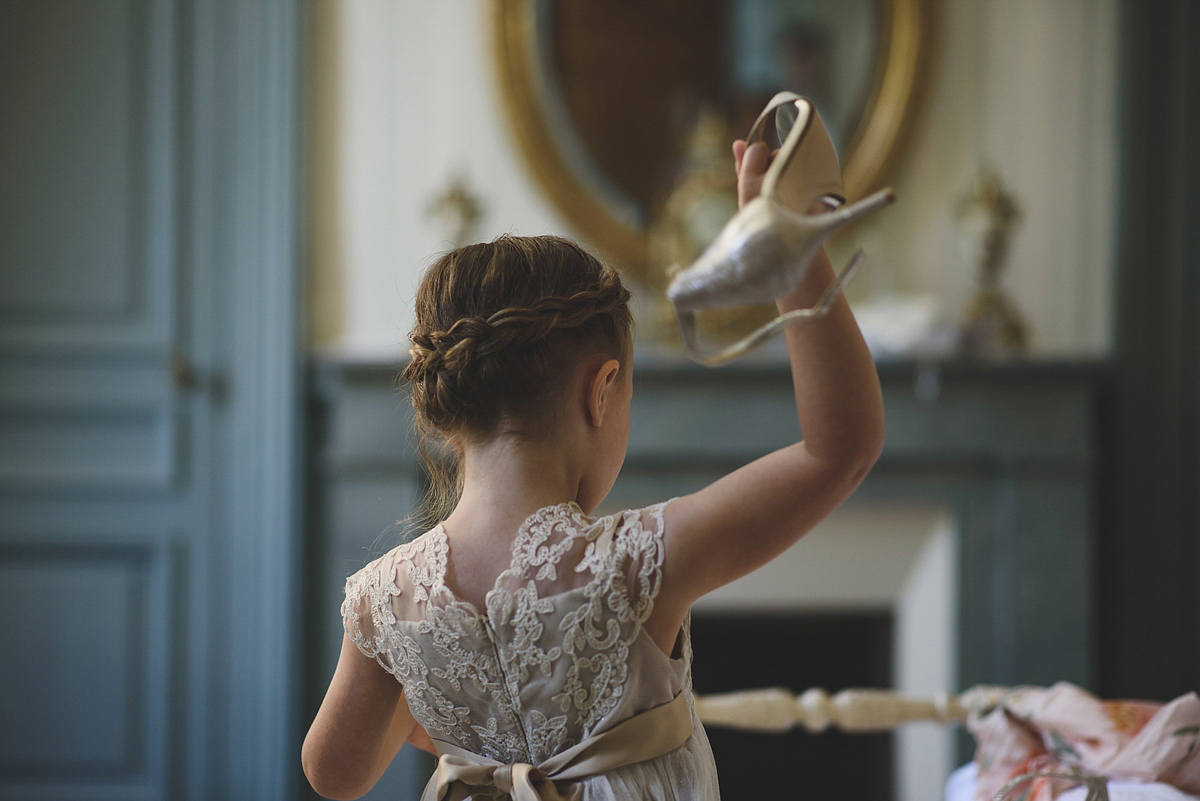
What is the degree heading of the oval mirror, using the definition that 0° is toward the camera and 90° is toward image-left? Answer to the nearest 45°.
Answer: approximately 0°

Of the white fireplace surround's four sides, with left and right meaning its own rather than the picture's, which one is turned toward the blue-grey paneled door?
right

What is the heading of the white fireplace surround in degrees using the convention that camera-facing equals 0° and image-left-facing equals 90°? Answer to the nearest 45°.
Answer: approximately 0°

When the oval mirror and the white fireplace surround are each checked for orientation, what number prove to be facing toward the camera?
2

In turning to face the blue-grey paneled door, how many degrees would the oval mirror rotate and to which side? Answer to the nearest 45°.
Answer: approximately 90° to its right
